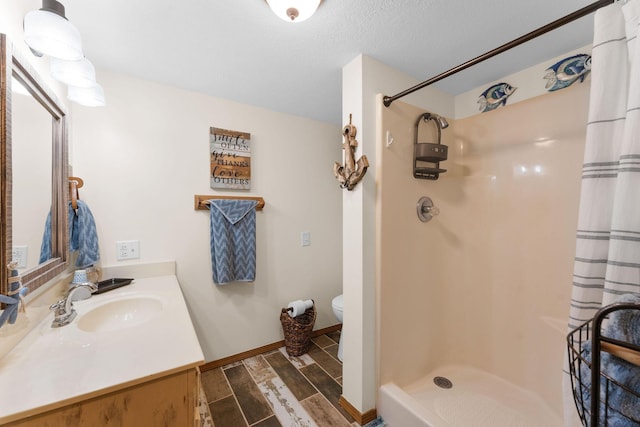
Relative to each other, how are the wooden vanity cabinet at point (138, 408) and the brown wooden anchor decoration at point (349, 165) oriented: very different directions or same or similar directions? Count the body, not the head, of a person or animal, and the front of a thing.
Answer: very different directions

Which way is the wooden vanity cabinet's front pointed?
to the viewer's right

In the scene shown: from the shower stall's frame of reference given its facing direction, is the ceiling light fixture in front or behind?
in front

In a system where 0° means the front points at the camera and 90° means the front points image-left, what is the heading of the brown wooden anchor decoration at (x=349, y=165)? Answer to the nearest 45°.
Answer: approximately 45°

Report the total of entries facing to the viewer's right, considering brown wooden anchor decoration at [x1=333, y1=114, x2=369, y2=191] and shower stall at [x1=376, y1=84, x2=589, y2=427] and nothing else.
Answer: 0

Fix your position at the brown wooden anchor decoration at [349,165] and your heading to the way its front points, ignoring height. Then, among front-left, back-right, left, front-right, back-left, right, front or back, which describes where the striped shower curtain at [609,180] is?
left

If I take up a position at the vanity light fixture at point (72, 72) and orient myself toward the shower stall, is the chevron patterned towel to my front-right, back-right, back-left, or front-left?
front-left

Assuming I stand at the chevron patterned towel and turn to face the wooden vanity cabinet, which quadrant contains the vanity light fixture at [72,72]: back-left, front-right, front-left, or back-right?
front-right

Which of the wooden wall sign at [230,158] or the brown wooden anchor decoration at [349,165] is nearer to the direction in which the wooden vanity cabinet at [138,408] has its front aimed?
the brown wooden anchor decoration

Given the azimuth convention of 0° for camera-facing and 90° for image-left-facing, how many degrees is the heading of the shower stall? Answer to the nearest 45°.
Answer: approximately 45°

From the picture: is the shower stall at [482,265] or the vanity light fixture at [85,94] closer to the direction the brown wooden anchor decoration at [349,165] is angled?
the vanity light fixture

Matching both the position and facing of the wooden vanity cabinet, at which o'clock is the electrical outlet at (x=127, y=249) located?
The electrical outlet is roughly at 9 o'clock from the wooden vanity cabinet.

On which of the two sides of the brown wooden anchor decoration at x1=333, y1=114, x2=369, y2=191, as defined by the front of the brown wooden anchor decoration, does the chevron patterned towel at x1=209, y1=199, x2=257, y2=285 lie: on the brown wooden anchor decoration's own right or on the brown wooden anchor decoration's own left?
on the brown wooden anchor decoration's own right
